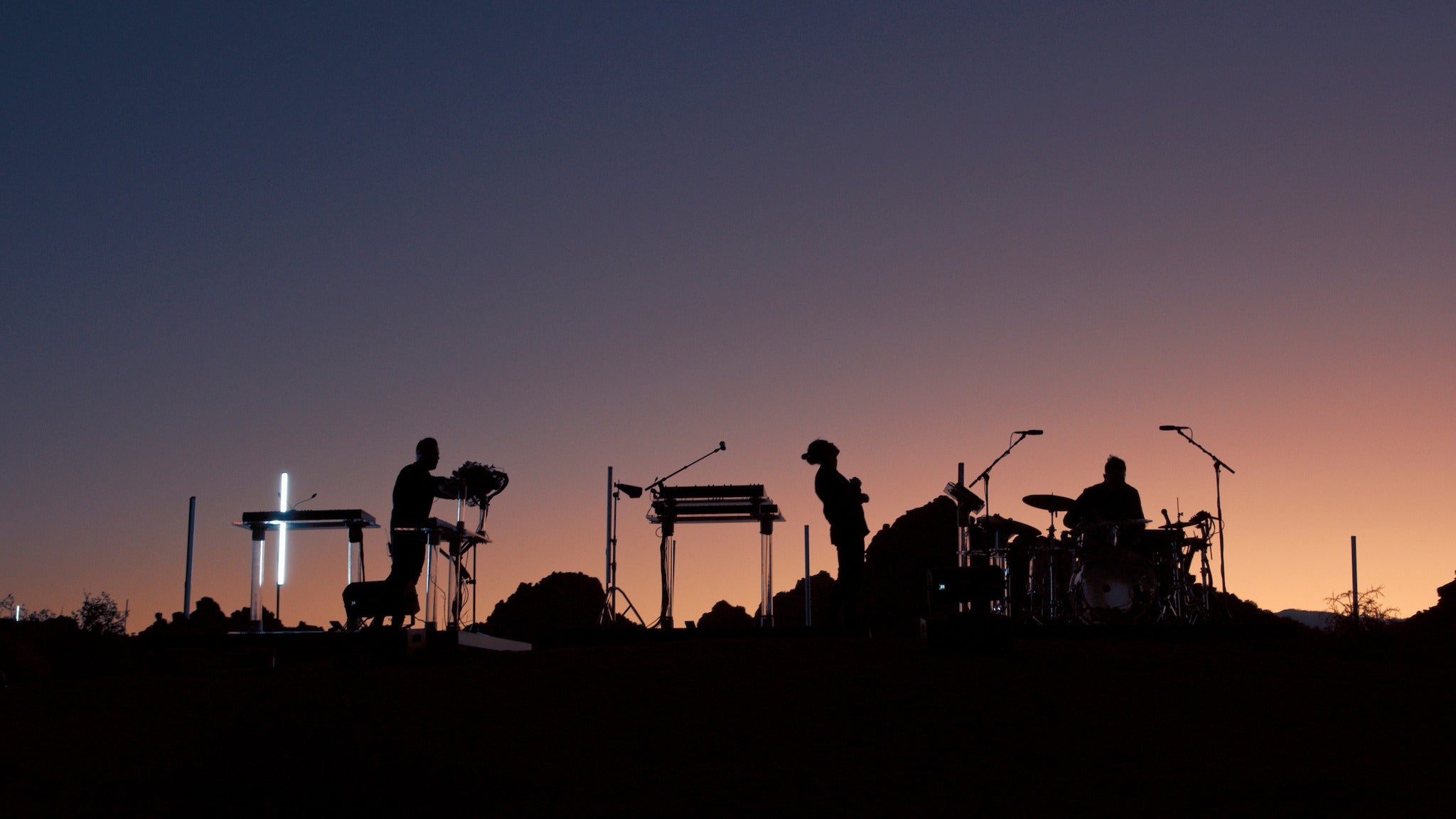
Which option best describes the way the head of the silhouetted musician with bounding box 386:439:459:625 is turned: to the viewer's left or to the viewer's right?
to the viewer's right

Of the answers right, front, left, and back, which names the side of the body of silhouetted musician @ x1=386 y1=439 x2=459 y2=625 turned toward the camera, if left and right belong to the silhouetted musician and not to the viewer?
right

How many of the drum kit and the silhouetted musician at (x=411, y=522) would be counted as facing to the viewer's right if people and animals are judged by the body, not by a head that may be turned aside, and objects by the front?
1

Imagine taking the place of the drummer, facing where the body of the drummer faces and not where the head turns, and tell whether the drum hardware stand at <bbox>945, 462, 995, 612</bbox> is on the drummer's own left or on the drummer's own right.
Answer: on the drummer's own right

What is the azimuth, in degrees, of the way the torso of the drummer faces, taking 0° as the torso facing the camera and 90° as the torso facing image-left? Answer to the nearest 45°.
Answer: approximately 0°
